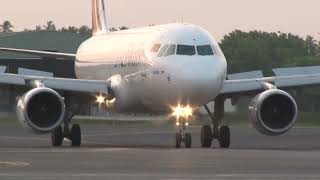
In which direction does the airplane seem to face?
toward the camera
